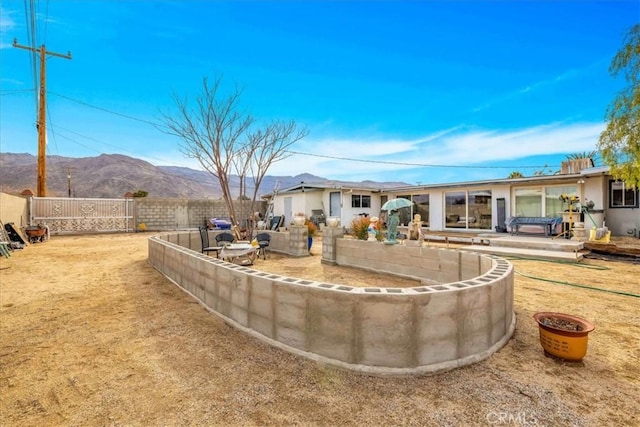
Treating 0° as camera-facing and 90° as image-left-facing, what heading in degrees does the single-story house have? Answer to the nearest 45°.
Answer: approximately 45°

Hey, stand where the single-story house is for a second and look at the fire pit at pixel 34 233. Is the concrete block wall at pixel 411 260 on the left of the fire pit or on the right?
left

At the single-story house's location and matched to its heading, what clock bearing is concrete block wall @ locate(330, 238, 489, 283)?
The concrete block wall is roughly at 11 o'clock from the single-story house.

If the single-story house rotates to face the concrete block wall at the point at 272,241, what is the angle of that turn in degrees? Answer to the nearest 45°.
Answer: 0° — it already faces it

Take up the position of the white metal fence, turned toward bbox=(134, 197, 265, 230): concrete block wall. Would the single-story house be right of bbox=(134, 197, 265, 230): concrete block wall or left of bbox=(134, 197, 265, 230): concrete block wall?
right

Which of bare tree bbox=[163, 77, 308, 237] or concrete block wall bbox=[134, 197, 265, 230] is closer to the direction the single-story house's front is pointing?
the bare tree

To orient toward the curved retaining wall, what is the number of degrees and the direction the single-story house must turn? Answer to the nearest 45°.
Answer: approximately 45° to its left
